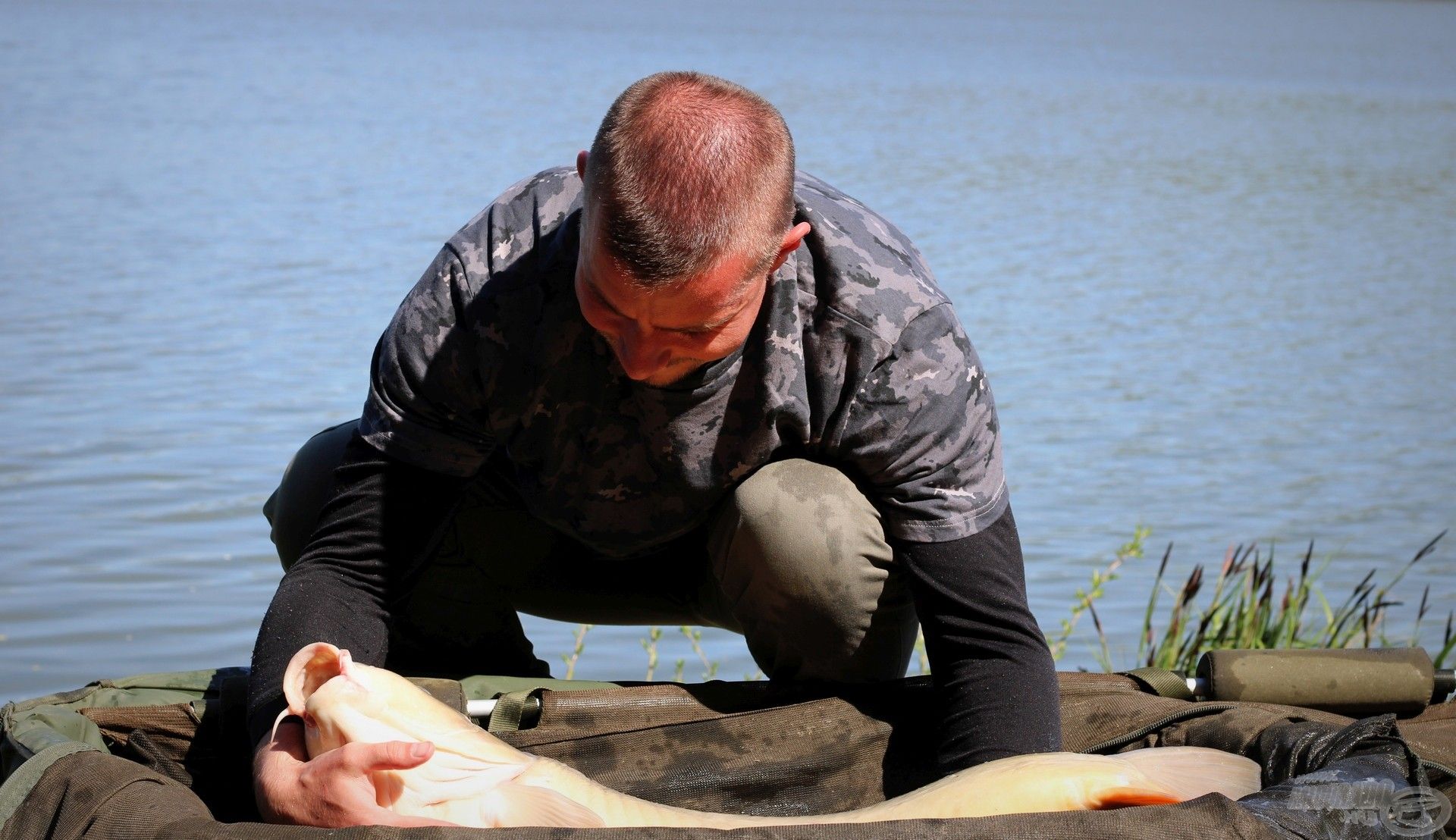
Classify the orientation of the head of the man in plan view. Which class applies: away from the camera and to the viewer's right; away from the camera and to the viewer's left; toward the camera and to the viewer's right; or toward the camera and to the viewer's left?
toward the camera and to the viewer's left

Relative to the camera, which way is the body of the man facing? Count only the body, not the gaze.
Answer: toward the camera
